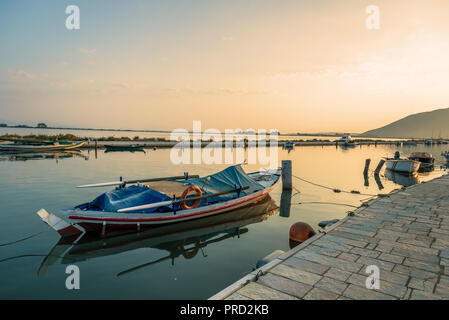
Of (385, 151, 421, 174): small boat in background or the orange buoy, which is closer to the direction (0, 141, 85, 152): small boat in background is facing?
the small boat in background

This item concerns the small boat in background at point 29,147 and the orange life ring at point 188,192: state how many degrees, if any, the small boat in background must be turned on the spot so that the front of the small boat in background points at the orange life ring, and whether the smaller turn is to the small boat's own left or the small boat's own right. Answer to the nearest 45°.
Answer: approximately 90° to the small boat's own right

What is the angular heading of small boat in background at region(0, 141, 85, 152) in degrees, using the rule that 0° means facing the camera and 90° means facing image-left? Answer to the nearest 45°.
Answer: approximately 270°

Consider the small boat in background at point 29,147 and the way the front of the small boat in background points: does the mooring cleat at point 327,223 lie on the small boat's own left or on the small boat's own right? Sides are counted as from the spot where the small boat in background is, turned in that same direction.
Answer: on the small boat's own right

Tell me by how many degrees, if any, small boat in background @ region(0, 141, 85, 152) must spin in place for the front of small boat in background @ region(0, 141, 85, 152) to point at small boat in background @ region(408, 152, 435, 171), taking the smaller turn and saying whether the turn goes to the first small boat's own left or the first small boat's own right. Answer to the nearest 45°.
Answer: approximately 45° to the first small boat's own right
